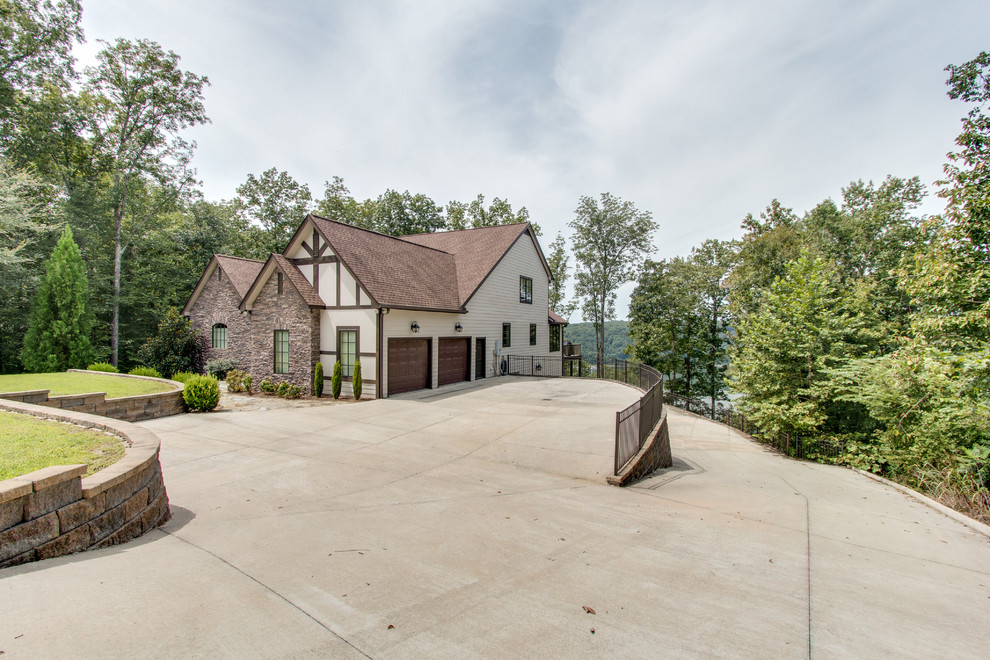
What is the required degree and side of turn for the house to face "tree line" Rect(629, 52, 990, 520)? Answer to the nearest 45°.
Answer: approximately 90° to its left

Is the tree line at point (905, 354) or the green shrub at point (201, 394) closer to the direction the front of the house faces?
the green shrub

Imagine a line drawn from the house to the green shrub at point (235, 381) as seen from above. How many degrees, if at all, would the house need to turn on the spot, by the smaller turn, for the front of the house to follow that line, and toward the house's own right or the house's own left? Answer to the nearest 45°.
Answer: approximately 45° to the house's own right

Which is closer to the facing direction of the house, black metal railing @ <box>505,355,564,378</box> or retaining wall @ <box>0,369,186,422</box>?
the retaining wall

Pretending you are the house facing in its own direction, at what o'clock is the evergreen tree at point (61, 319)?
The evergreen tree is roughly at 2 o'clock from the house.

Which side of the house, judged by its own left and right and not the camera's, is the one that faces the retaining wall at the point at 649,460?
left

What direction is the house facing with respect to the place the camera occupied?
facing the viewer and to the left of the viewer

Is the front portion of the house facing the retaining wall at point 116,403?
yes

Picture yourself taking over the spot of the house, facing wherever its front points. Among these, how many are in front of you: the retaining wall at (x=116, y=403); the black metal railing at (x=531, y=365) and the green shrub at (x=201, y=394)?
2

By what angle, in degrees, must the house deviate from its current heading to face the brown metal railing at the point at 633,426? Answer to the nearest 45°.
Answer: approximately 90° to its left

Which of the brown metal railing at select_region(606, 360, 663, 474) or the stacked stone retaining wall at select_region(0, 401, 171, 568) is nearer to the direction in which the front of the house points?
the stacked stone retaining wall

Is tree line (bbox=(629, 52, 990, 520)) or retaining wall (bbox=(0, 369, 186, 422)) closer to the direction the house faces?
the retaining wall
